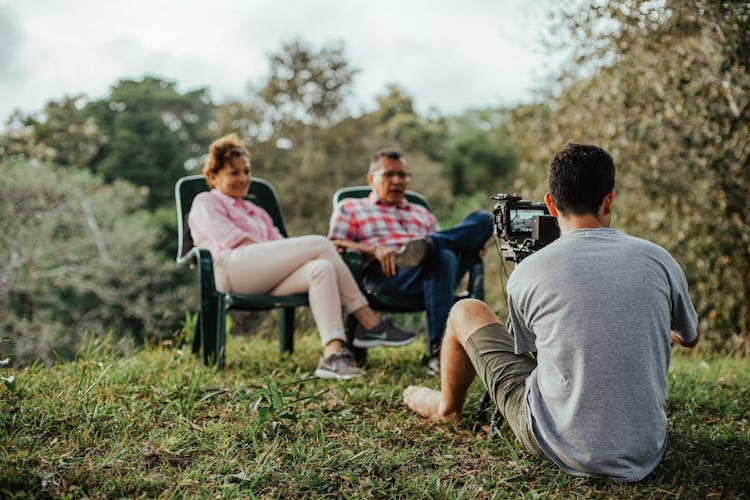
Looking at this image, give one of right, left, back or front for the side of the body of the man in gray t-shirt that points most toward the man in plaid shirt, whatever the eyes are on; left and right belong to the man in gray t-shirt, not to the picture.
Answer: front

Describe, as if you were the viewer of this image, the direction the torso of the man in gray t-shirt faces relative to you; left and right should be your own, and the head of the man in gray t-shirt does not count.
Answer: facing away from the viewer and to the left of the viewer

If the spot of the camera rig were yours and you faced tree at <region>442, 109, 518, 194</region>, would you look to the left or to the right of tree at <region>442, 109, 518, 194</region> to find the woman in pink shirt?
left

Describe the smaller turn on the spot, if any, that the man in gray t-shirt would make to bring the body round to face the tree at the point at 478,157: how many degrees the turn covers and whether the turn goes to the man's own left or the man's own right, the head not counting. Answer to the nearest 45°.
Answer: approximately 45° to the man's own right

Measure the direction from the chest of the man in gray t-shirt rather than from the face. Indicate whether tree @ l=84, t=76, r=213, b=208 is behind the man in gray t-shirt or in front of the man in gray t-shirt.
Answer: in front

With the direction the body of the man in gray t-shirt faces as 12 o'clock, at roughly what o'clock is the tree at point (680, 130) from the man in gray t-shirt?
The tree is roughly at 2 o'clock from the man in gray t-shirt.
